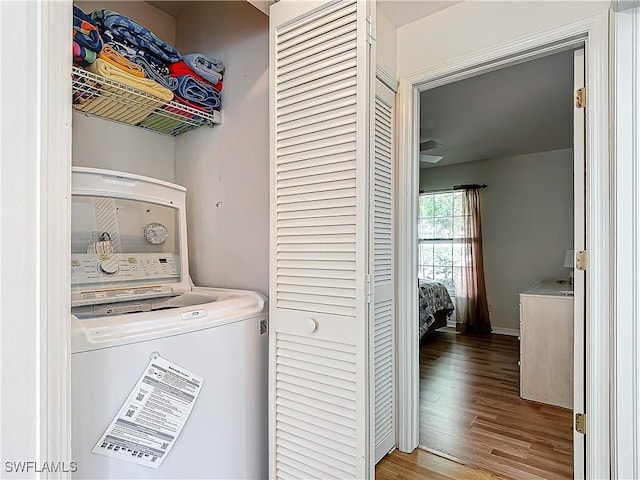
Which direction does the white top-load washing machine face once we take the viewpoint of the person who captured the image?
facing the viewer and to the right of the viewer

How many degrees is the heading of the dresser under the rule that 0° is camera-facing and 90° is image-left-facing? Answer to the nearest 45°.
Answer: approximately 90°

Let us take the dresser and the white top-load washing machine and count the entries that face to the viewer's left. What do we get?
1

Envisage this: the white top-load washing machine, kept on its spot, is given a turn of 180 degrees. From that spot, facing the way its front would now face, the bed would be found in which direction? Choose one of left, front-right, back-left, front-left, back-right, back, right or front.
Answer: right

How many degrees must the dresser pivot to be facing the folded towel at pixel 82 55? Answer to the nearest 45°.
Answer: approximately 45° to its left

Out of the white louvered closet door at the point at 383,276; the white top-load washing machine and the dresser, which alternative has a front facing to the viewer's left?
the dresser

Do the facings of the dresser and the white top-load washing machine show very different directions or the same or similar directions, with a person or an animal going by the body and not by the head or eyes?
very different directions

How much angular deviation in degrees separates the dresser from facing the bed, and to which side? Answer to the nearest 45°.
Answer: approximately 45° to its right

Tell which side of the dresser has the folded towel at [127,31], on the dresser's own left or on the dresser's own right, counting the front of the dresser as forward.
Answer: on the dresser's own left

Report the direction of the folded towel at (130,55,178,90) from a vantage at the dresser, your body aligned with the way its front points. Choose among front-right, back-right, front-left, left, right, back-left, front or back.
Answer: front-left

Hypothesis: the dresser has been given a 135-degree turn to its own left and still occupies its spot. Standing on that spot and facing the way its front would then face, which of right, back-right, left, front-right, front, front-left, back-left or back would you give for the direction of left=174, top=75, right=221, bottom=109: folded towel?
right
